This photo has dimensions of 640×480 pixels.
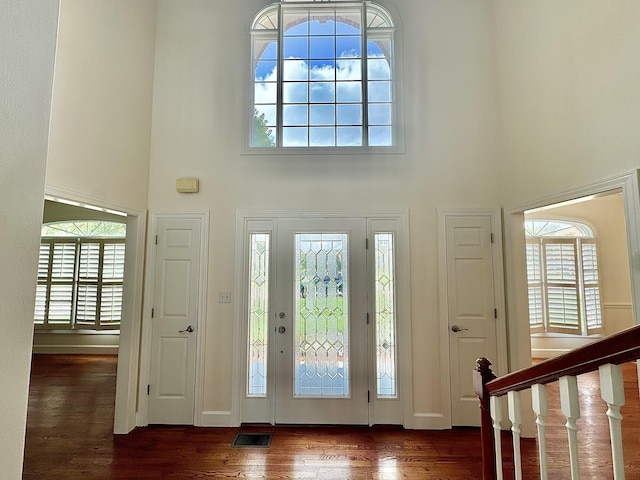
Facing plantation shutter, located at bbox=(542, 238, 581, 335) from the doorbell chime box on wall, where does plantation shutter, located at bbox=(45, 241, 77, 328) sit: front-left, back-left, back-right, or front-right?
back-left

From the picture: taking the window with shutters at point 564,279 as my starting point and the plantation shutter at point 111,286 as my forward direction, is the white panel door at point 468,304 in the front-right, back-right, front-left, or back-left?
front-left

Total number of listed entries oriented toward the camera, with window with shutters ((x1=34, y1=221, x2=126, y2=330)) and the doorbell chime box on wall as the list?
2

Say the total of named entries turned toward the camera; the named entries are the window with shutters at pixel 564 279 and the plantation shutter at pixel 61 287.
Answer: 2

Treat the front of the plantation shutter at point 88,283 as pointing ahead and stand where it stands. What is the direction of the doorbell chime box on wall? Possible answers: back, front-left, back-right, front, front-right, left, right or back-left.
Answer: front

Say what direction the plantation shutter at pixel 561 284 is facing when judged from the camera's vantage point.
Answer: facing the viewer

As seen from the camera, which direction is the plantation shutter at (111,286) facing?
toward the camera

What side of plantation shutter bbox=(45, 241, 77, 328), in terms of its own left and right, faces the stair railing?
front

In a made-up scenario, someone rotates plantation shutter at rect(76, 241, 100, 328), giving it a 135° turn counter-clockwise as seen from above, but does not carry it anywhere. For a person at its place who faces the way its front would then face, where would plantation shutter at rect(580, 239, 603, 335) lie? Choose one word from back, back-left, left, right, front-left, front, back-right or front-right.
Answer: right

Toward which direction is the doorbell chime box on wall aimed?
toward the camera

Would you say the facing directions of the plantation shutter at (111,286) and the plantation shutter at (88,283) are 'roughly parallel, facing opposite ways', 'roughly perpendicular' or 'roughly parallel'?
roughly parallel

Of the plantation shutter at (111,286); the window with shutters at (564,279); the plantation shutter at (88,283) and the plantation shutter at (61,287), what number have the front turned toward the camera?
4
